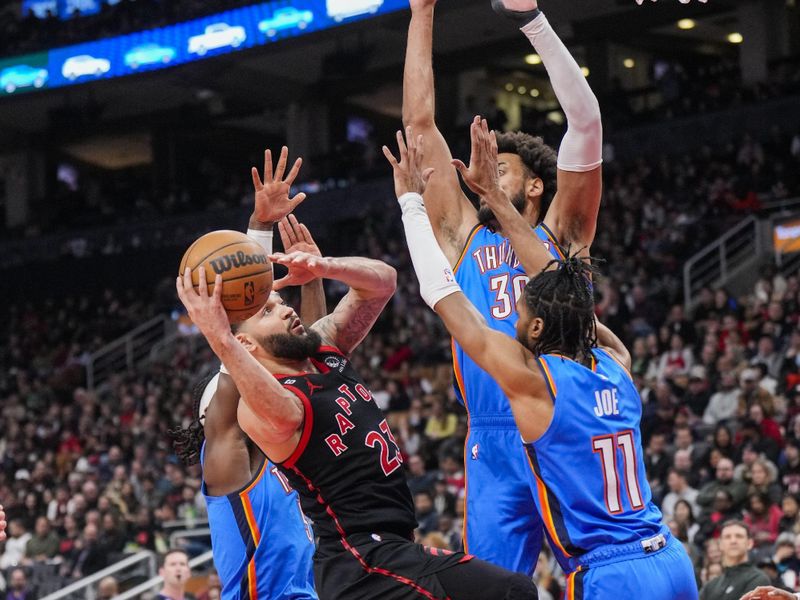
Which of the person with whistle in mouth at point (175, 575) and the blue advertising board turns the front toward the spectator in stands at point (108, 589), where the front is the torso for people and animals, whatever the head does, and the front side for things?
the blue advertising board

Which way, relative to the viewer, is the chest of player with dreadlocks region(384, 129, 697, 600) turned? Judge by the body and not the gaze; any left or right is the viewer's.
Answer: facing away from the viewer and to the left of the viewer

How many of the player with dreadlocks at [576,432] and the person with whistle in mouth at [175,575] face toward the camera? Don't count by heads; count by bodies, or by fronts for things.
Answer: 1

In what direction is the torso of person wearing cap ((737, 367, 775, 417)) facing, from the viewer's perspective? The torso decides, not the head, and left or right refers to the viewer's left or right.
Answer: facing the viewer and to the left of the viewer

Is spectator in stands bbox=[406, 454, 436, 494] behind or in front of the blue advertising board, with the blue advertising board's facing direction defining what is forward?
in front

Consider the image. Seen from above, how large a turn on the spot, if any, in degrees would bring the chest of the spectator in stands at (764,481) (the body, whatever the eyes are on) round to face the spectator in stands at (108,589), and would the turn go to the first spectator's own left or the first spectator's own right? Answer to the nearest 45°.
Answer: approximately 45° to the first spectator's own right

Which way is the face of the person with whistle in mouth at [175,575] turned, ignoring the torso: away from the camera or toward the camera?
toward the camera

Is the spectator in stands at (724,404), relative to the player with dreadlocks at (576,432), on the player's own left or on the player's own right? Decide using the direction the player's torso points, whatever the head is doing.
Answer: on the player's own right

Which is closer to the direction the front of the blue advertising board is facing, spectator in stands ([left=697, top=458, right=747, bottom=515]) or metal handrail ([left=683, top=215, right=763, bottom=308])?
the spectator in stands

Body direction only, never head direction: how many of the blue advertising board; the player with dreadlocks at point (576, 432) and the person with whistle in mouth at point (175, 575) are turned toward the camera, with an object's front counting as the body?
2

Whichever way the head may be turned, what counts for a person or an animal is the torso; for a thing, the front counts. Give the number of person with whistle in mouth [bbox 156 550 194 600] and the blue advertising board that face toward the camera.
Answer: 2

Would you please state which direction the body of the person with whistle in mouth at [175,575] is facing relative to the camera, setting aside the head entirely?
toward the camera

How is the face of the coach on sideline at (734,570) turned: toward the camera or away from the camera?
toward the camera

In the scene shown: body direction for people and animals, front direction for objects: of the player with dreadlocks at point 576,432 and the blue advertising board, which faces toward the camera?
the blue advertising board

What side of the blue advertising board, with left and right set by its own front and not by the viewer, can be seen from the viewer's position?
front

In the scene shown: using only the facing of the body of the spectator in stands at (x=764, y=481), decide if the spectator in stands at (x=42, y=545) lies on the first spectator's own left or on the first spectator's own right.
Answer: on the first spectator's own right

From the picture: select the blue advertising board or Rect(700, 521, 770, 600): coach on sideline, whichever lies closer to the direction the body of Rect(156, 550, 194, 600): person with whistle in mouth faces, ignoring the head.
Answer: the coach on sideline

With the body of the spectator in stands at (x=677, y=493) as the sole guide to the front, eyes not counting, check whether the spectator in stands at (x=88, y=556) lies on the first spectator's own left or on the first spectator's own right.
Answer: on the first spectator's own right
